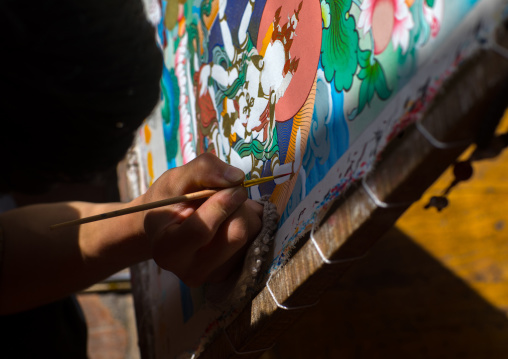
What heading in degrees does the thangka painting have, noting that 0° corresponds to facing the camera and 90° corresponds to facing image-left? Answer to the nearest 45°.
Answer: approximately 45°
